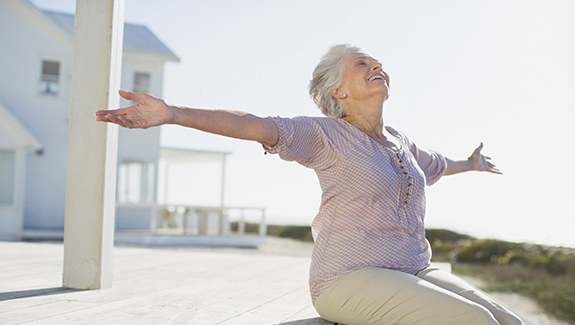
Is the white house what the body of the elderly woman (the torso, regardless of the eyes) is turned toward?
no

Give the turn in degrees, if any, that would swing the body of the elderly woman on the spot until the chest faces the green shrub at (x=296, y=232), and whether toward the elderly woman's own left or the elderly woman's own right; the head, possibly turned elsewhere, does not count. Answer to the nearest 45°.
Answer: approximately 135° to the elderly woman's own left

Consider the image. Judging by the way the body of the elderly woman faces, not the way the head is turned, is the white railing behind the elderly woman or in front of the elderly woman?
behind

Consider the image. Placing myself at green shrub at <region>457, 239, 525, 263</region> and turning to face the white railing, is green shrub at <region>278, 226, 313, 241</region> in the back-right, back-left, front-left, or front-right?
front-right

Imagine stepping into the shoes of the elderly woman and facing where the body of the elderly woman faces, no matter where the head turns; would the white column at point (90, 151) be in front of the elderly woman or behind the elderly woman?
behind

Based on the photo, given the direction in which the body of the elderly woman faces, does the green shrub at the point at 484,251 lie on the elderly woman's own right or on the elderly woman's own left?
on the elderly woman's own left

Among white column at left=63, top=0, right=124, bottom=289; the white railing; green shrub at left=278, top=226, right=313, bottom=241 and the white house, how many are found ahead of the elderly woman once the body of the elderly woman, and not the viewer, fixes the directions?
0

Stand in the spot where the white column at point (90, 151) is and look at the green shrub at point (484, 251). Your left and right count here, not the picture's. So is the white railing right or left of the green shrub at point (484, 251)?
left

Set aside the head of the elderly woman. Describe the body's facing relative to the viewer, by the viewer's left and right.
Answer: facing the viewer and to the right of the viewer
